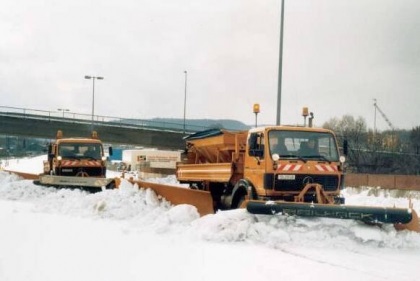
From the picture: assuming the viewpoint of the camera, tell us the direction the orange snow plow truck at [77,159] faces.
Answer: facing the viewer

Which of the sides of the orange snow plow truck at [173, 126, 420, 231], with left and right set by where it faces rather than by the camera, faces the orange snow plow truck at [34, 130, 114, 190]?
back

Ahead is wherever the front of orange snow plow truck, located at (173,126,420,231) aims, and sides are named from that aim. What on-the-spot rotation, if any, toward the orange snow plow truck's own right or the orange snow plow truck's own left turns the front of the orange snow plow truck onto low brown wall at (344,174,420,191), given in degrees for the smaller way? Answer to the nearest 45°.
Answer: approximately 135° to the orange snow plow truck's own left

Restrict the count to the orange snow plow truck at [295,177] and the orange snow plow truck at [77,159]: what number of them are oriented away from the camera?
0

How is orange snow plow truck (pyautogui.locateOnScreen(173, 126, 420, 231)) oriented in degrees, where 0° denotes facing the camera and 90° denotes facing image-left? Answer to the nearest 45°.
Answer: approximately 315°

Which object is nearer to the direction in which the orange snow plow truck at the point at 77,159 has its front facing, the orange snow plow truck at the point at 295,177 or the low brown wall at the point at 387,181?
the orange snow plow truck

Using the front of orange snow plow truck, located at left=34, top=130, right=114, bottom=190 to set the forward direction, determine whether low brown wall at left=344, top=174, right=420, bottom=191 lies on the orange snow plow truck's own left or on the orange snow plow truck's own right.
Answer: on the orange snow plow truck's own left

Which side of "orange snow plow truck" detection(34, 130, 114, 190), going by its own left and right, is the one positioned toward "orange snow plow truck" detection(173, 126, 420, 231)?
front

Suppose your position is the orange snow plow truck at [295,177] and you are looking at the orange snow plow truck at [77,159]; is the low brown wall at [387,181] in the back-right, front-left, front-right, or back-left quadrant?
front-right

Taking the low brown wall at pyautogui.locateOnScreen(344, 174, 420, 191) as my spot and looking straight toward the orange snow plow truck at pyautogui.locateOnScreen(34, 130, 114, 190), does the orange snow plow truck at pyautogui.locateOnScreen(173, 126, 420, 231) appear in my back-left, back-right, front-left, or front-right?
front-left
